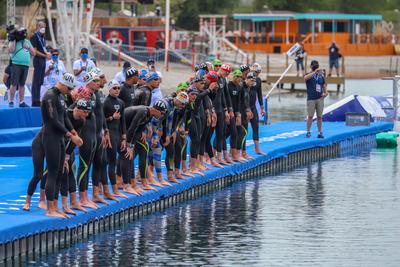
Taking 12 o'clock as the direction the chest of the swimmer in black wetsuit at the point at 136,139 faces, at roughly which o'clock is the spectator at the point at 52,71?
The spectator is roughly at 7 o'clock from the swimmer in black wetsuit.

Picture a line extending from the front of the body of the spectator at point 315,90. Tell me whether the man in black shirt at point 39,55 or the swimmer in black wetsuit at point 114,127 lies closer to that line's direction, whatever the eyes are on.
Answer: the swimmer in black wetsuit

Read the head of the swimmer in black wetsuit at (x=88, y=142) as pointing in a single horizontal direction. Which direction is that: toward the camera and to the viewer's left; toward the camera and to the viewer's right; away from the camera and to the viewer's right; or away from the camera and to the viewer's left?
toward the camera and to the viewer's right

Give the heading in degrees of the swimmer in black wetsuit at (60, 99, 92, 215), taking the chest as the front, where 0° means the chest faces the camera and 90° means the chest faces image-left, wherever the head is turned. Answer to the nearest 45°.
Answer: approximately 315°

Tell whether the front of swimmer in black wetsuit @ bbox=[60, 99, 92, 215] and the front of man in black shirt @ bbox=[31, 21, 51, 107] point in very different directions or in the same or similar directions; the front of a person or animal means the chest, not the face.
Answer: same or similar directions

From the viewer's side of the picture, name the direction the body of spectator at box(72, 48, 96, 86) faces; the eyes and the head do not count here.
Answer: toward the camera

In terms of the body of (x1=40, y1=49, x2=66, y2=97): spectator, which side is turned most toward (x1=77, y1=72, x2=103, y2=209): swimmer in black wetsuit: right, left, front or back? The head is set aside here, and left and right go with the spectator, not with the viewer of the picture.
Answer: front

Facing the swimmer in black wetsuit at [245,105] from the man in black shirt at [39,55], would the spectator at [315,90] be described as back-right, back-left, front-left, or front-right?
front-left

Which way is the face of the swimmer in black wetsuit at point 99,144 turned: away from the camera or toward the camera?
toward the camera

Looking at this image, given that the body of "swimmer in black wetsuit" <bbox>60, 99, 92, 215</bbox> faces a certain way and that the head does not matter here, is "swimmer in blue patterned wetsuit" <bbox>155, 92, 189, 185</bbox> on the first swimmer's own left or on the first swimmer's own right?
on the first swimmer's own left

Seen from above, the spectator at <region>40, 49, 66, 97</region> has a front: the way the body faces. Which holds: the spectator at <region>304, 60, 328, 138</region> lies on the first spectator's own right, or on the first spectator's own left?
on the first spectator's own left

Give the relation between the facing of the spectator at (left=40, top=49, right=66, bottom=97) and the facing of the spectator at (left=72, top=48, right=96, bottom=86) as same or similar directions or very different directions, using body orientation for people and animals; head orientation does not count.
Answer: same or similar directions

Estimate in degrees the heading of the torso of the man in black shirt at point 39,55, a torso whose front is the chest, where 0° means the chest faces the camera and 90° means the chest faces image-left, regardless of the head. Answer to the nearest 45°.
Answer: approximately 315°

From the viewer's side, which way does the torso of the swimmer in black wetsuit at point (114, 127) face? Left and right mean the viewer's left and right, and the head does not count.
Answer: facing the viewer and to the right of the viewer

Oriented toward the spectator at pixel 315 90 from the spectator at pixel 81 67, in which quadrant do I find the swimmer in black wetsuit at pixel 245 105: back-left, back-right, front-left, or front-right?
front-right

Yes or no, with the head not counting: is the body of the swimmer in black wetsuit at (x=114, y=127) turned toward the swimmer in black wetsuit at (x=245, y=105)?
no
